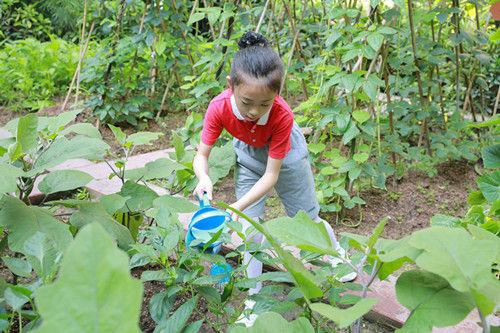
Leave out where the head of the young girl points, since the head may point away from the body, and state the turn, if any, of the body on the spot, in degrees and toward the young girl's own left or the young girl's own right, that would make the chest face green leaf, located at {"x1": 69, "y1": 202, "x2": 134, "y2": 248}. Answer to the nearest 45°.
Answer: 0° — they already face it

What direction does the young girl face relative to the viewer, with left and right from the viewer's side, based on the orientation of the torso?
facing the viewer and to the left of the viewer

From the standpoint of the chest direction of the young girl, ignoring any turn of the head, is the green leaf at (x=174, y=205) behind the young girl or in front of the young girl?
in front

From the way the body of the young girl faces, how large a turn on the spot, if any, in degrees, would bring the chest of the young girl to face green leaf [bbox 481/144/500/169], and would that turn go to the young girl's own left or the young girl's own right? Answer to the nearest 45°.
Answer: approximately 90° to the young girl's own left

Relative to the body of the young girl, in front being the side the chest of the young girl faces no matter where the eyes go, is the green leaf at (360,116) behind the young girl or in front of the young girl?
behind

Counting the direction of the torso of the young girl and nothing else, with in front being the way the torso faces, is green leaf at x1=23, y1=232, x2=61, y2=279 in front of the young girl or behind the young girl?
in front

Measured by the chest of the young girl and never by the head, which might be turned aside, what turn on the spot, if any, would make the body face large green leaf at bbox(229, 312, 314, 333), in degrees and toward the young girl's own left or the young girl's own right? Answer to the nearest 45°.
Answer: approximately 45° to the young girl's own left

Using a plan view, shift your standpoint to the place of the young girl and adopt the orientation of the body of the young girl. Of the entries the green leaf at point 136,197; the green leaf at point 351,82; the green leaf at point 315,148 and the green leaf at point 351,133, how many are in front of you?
1

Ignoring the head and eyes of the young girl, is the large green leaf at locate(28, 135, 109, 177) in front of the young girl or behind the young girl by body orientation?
in front
